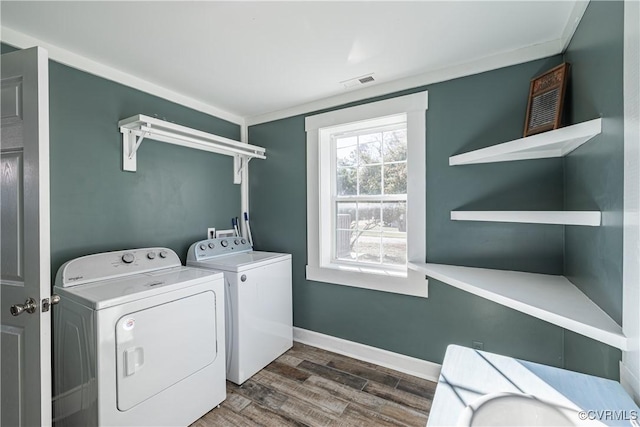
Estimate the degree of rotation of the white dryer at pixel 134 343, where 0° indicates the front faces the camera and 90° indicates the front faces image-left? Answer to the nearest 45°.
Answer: approximately 315°

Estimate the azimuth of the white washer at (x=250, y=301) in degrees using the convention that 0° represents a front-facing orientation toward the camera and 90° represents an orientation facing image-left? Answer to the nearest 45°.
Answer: approximately 315°

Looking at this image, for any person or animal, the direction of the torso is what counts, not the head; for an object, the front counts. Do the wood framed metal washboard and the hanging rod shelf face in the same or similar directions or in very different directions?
very different directions

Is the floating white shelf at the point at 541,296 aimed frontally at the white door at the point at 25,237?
yes
